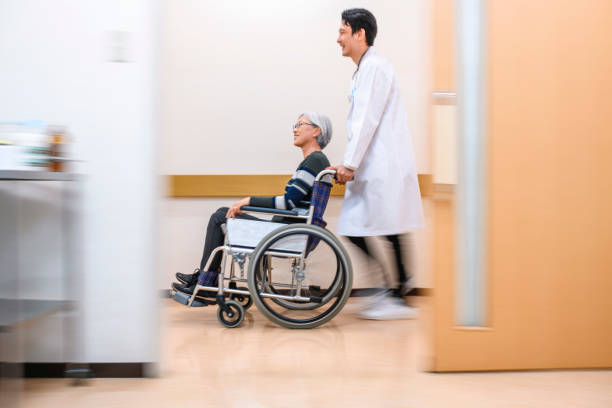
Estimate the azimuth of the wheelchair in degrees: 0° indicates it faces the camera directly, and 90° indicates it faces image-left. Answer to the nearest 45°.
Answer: approximately 90°

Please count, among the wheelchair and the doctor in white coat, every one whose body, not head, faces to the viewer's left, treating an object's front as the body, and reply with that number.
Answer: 2

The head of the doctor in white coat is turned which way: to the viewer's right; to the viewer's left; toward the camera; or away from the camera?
to the viewer's left

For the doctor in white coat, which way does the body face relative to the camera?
to the viewer's left
